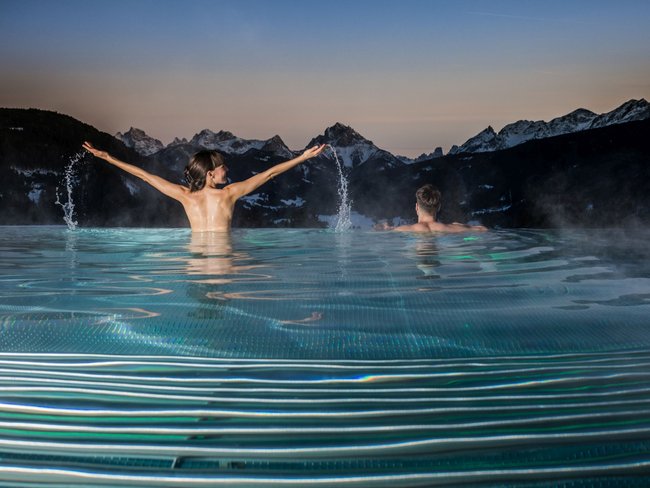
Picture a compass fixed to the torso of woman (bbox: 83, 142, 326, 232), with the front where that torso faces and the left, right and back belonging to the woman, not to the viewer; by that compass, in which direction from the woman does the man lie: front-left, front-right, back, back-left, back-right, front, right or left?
right

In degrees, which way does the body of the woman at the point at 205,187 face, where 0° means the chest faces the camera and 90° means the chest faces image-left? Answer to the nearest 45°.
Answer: approximately 180°

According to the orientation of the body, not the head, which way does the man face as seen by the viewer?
away from the camera

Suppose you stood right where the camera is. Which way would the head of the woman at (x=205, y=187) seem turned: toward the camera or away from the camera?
away from the camera

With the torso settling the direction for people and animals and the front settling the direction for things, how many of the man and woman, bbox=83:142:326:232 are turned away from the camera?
2

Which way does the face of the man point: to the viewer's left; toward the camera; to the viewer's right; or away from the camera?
away from the camera
